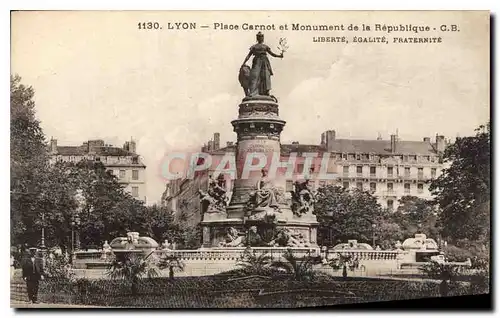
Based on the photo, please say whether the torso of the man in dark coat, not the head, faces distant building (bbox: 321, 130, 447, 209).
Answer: no

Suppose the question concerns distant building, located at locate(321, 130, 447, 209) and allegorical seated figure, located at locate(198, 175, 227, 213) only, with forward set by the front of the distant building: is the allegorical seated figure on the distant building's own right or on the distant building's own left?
on the distant building's own right

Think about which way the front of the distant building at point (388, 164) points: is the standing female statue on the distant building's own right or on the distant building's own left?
on the distant building's own right

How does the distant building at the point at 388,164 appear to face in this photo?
toward the camera

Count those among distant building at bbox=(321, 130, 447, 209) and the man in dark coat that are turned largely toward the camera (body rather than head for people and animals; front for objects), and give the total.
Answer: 2

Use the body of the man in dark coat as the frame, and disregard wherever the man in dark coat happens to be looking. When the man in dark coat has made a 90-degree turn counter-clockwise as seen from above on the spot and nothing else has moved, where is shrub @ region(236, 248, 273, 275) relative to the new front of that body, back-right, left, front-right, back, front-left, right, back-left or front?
front
